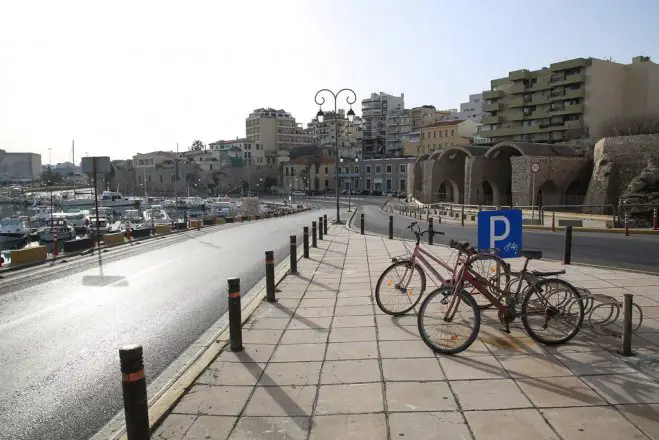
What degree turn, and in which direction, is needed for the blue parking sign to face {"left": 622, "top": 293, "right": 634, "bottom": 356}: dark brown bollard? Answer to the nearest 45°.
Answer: approximately 45° to its left

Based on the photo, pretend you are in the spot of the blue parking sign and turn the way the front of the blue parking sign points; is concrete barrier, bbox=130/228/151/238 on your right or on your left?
on your right

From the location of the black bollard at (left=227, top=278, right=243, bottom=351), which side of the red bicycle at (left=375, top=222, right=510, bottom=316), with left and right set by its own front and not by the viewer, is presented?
front

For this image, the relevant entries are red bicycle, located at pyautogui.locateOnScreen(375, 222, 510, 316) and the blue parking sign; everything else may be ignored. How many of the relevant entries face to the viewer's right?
0

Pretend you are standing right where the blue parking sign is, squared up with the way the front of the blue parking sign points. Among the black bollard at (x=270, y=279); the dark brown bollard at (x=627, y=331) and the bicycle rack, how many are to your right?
1

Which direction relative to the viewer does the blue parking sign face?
toward the camera

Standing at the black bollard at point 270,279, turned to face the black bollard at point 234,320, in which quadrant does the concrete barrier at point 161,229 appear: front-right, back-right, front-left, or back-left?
back-right

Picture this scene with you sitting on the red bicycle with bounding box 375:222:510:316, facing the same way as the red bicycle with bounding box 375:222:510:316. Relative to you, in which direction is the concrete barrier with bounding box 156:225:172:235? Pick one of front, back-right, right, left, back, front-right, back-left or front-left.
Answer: right

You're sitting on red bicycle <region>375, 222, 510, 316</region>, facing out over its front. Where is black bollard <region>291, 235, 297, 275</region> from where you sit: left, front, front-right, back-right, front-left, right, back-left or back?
right

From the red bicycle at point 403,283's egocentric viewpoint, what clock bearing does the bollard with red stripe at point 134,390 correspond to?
The bollard with red stripe is roughly at 11 o'clock from the red bicycle.

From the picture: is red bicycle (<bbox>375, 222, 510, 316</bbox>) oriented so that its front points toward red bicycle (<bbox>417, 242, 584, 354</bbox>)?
no

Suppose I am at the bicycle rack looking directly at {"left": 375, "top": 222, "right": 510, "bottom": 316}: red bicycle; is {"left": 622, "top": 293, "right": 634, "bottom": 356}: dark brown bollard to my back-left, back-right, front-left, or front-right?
back-left

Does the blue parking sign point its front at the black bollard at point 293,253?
no

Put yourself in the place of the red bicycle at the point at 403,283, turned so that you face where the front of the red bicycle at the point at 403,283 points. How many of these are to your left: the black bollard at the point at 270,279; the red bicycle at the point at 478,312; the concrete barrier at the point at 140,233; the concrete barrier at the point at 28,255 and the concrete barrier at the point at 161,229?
1

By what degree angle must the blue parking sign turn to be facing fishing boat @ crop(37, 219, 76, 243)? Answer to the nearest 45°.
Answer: approximately 135° to its right

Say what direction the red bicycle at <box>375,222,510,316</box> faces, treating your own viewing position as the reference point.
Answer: facing the viewer and to the left of the viewer

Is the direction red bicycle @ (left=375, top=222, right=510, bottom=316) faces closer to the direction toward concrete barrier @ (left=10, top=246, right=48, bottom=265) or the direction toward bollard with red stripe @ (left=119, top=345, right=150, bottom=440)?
the bollard with red stripe

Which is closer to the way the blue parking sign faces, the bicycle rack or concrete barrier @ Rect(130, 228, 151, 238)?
the bicycle rack
